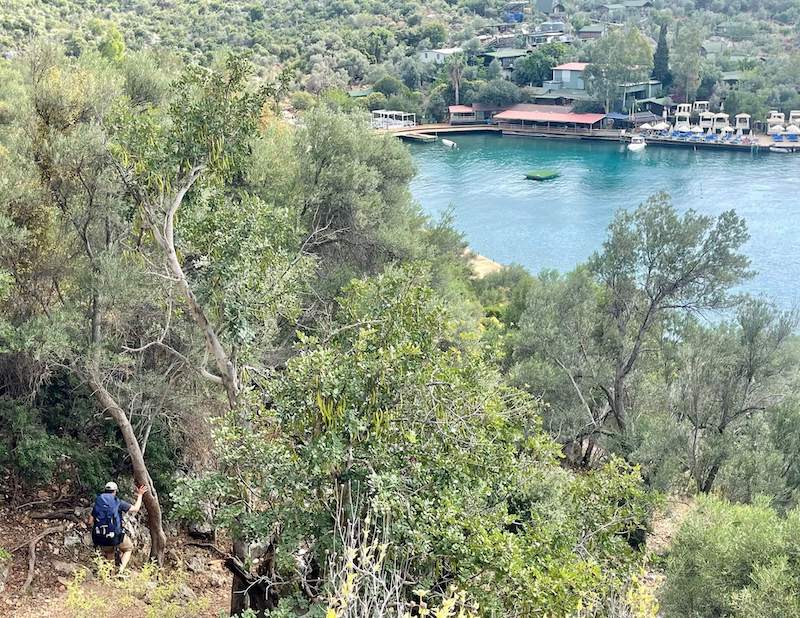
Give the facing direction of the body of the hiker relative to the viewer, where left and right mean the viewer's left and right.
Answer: facing away from the viewer and to the right of the viewer

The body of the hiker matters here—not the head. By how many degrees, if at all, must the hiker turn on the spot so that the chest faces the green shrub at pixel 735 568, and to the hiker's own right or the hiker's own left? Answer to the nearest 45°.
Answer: approximately 45° to the hiker's own right

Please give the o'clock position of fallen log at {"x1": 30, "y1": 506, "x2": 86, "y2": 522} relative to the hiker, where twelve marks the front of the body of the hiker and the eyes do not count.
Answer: The fallen log is roughly at 10 o'clock from the hiker.

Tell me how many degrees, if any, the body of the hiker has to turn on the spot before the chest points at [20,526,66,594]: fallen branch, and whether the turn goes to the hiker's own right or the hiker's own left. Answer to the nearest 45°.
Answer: approximately 90° to the hiker's own left

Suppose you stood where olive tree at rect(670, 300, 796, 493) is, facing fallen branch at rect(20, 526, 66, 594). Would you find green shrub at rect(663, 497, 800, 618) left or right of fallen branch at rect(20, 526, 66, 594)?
left

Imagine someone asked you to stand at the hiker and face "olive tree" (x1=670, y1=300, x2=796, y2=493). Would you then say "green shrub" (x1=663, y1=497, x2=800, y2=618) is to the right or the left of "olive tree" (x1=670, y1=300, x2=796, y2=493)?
right

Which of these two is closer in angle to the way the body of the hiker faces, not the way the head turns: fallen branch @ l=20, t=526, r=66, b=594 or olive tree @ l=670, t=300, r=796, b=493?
the olive tree
